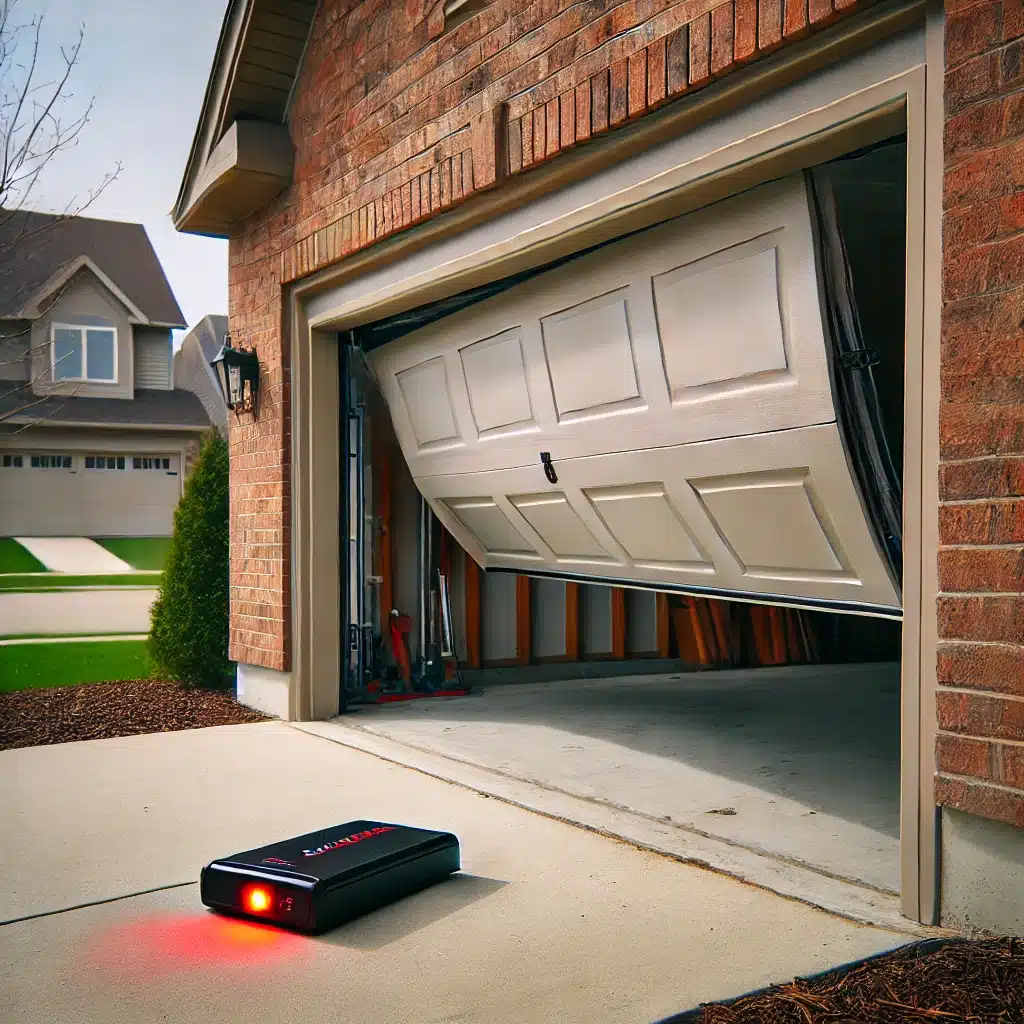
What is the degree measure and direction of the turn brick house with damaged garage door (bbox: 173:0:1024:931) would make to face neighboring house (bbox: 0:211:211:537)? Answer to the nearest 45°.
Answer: approximately 90° to its right

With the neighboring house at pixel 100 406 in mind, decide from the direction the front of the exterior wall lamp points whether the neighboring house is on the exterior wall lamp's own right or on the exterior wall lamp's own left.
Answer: on the exterior wall lamp's own right

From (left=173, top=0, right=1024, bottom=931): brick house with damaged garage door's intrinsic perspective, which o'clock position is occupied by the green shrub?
The green shrub is roughly at 3 o'clock from the brick house with damaged garage door.

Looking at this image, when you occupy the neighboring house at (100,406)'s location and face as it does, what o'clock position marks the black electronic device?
The black electronic device is roughly at 12 o'clock from the neighboring house.

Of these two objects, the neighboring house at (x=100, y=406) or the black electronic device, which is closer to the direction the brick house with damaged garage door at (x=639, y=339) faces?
the black electronic device

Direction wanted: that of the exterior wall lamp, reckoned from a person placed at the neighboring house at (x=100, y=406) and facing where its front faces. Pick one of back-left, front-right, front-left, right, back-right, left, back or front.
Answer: front

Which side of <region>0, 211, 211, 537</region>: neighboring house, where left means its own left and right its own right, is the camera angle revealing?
front

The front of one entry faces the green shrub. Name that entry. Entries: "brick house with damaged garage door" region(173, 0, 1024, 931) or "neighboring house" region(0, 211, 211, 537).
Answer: "neighboring house" region(0, 211, 211, 537)

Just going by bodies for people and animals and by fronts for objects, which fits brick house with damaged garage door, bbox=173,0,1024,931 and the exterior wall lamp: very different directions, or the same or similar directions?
same or similar directions

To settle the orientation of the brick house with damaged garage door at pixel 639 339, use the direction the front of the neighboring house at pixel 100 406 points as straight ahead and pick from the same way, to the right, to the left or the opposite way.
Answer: to the right

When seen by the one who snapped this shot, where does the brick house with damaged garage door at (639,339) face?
facing the viewer and to the left of the viewer
